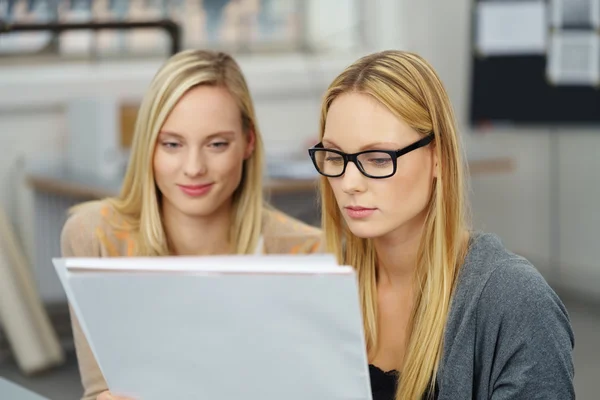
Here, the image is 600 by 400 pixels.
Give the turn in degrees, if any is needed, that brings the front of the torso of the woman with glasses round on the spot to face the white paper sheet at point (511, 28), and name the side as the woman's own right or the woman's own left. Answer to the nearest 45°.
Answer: approximately 135° to the woman's own right

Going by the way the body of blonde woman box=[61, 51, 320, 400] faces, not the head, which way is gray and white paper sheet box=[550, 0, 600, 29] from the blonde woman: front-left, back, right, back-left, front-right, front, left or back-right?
back-left

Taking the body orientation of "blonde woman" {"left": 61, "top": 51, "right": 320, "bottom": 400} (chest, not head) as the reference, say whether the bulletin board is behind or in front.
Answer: behind

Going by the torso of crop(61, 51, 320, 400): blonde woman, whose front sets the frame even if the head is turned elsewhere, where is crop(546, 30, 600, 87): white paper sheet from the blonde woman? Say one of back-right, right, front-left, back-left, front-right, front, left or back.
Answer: back-left

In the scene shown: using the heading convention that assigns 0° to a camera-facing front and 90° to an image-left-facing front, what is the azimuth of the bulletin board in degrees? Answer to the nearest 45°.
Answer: approximately 0°

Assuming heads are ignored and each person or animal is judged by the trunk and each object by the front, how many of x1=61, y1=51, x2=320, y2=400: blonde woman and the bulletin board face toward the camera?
2
